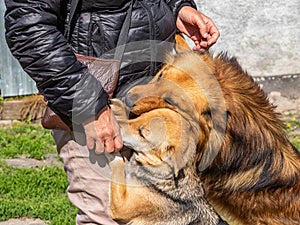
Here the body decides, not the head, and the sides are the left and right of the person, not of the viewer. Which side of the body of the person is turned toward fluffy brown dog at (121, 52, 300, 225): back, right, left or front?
front

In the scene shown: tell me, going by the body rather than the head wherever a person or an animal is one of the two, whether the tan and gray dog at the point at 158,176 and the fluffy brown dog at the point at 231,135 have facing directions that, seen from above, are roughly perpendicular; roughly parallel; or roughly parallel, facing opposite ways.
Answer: roughly parallel

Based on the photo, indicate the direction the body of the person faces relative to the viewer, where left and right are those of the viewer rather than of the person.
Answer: facing the viewer and to the right of the viewer

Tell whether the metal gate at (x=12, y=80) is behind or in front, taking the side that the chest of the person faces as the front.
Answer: behind

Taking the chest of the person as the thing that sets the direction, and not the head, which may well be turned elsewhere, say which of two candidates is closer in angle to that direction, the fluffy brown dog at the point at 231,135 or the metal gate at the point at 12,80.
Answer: the fluffy brown dog

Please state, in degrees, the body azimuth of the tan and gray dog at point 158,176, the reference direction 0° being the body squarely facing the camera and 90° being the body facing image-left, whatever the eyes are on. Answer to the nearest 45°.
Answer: approximately 90°

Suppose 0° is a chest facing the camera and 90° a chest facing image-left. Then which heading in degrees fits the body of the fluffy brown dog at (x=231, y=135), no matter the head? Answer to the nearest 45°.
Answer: approximately 90°

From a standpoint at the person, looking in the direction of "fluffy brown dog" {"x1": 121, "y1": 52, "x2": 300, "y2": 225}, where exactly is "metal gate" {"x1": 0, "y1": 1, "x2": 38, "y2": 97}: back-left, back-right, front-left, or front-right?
back-left

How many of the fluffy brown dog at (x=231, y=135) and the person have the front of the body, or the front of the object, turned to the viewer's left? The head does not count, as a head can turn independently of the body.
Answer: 1

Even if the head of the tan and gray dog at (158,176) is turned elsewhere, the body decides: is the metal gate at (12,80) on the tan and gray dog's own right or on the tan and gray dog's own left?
on the tan and gray dog's own right
